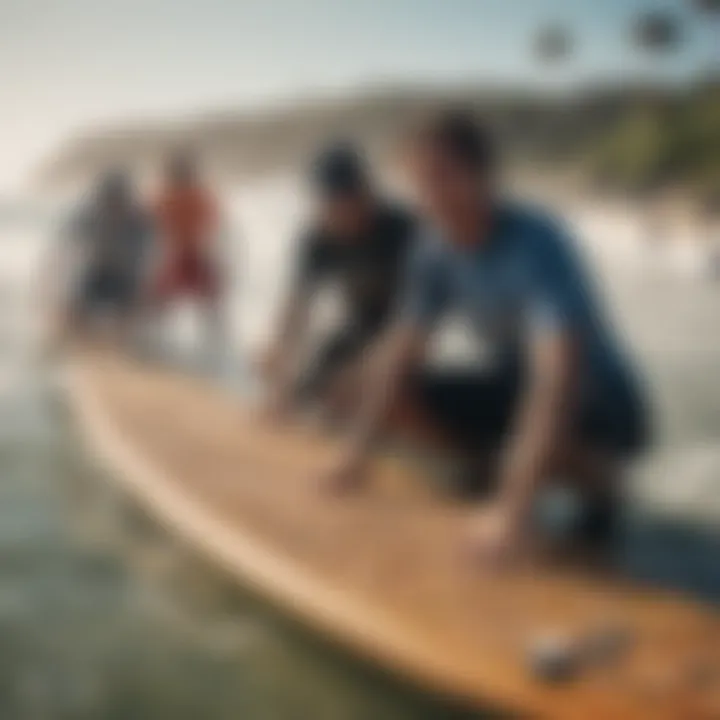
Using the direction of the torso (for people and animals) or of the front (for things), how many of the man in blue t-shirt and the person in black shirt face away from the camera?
0

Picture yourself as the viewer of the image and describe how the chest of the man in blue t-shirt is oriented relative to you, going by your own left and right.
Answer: facing the viewer and to the left of the viewer
